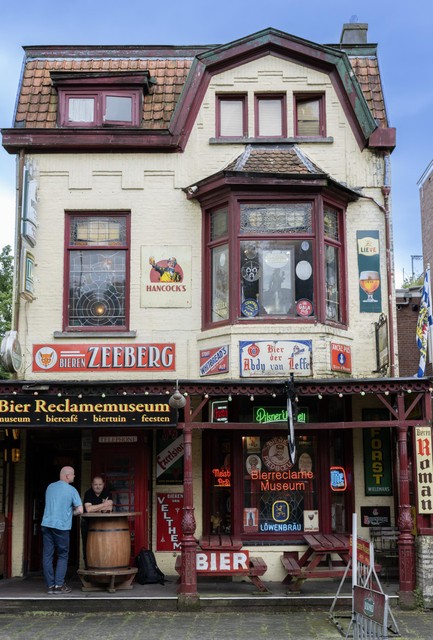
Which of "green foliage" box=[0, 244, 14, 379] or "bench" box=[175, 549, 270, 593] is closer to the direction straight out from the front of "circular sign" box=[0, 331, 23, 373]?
the bench

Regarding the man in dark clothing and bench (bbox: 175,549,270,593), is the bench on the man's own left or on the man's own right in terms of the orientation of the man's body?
on the man's own left

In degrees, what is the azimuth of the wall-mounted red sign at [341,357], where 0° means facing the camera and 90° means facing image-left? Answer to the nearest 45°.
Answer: approximately 315°

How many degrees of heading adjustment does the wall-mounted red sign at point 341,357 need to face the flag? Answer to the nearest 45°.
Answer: approximately 45° to its left

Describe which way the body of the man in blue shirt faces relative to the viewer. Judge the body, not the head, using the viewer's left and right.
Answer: facing away from the viewer and to the right of the viewer

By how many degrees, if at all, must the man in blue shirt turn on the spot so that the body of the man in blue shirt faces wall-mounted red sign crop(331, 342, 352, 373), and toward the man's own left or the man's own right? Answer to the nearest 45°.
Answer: approximately 45° to the man's own right

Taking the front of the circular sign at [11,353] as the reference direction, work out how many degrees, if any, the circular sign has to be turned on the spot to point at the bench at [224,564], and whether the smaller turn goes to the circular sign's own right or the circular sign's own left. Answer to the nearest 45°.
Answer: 0° — it already faces it

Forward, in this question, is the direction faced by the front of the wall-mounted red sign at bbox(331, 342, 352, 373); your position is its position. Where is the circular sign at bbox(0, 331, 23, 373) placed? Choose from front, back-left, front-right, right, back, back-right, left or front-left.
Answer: back-right
